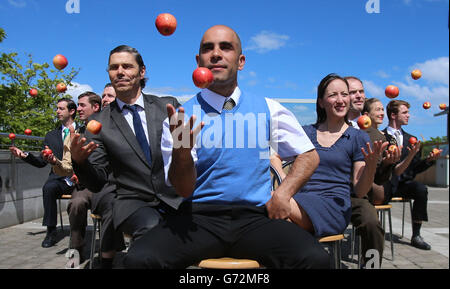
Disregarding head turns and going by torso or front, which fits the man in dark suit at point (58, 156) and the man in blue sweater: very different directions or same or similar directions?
same or similar directions

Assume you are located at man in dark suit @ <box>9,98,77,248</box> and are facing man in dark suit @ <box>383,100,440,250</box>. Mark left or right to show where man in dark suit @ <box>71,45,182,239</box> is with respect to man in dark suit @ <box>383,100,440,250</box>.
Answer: right

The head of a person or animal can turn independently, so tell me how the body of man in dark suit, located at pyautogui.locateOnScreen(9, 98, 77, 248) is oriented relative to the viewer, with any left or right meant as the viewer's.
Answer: facing the viewer and to the left of the viewer

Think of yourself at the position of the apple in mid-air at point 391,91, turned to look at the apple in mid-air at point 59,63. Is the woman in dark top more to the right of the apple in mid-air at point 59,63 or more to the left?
left

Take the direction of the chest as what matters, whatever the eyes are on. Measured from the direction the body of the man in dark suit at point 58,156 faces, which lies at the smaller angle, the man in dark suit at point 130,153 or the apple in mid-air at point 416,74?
the man in dark suit

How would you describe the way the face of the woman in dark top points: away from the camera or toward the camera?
toward the camera

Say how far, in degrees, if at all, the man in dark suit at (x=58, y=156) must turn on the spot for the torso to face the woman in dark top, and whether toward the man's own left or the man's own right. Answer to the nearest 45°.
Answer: approximately 90° to the man's own left

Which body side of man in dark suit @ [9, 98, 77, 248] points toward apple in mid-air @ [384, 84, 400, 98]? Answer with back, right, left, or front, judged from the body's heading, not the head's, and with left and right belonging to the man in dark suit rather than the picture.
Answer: left

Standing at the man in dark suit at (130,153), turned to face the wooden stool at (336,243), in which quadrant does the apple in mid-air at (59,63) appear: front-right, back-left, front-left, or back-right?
back-left

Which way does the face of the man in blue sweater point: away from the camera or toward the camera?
toward the camera

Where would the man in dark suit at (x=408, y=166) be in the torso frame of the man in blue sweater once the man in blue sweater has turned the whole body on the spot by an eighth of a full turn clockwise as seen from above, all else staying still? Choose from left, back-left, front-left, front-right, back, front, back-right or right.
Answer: back

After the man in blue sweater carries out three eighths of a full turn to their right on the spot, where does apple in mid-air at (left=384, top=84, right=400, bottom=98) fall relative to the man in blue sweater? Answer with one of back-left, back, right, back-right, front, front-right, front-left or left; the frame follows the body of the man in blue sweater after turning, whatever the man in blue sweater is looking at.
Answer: right

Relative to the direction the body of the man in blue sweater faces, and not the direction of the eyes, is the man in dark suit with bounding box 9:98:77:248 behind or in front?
behind

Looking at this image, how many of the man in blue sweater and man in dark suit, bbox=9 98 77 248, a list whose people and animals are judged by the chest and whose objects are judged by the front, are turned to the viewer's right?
0

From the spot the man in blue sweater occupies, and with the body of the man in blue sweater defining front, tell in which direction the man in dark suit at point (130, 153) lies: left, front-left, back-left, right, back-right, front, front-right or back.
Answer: back-right

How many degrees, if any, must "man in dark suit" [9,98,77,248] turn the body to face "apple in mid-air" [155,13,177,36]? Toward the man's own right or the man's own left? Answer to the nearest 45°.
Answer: approximately 45° to the man's own left

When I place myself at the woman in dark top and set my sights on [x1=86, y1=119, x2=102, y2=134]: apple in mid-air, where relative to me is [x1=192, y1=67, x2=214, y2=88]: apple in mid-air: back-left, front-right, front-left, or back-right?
front-left
